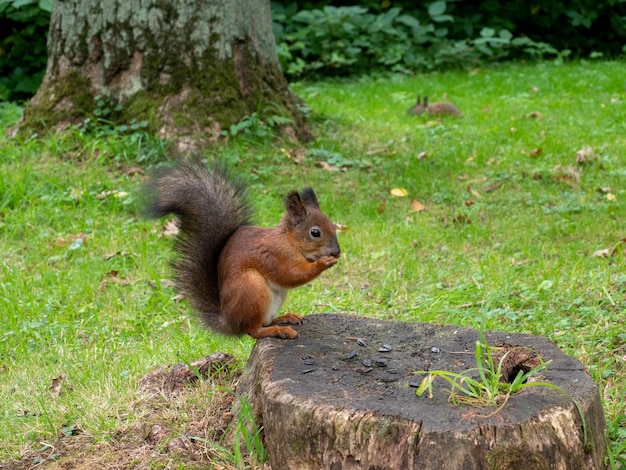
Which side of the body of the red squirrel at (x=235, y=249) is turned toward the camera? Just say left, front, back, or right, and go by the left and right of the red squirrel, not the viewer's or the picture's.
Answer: right

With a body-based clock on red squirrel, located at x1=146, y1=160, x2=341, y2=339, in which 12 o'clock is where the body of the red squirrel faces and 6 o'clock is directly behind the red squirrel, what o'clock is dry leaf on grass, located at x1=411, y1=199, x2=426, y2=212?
The dry leaf on grass is roughly at 10 o'clock from the red squirrel.

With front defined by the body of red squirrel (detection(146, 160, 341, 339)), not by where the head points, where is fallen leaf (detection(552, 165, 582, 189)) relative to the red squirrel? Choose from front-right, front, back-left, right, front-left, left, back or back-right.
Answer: front-left

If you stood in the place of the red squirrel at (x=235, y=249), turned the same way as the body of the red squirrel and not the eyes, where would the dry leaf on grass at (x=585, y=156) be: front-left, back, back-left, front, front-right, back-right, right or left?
front-left

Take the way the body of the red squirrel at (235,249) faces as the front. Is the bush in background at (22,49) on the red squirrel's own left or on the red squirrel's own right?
on the red squirrel's own left

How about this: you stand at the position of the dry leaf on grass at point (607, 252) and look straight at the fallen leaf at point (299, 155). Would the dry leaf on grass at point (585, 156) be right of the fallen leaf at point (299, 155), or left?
right

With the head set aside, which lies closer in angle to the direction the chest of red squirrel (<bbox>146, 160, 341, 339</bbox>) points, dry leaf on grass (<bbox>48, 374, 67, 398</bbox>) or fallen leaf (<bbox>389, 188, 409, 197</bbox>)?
the fallen leaf

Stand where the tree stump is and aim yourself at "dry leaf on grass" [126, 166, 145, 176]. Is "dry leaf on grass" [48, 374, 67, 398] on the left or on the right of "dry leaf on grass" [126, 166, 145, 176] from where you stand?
left

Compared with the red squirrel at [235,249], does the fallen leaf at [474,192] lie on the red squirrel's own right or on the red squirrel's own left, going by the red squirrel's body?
on the red squirrel's own left
